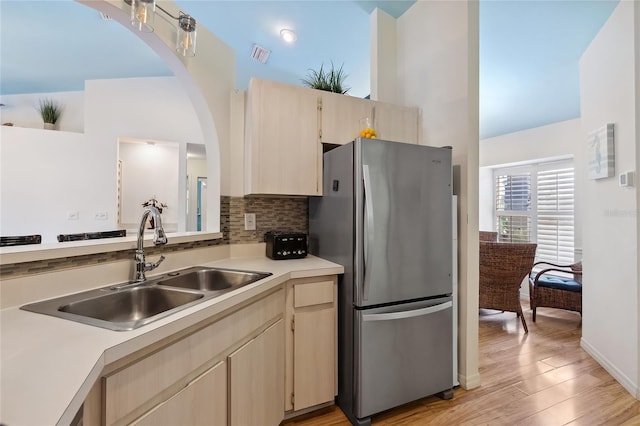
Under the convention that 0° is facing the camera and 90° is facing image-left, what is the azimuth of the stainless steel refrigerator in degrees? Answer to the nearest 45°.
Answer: approximately 315°

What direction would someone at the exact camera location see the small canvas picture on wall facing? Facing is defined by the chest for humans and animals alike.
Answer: facing the viewer and to the left of the viewer

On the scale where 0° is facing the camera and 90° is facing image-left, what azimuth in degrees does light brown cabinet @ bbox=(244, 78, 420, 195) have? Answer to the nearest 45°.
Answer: approximately 315°

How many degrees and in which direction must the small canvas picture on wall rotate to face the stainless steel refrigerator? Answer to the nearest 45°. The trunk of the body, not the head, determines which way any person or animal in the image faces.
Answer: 0° — it already faces it

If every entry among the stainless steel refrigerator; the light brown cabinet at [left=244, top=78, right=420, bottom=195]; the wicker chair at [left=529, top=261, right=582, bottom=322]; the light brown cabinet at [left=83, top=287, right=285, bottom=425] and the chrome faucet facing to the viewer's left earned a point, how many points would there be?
1

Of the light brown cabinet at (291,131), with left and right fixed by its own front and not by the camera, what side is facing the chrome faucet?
right

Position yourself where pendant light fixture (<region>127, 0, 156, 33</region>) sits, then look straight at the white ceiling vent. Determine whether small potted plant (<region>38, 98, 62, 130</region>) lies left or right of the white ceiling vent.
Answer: left

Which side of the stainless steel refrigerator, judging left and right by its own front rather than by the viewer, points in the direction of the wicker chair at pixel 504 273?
left

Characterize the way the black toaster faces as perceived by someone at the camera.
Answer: facing the viewer

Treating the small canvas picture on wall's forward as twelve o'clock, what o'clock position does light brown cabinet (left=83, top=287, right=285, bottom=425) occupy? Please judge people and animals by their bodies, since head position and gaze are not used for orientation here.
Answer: The light brown cabinet is roughly at 11 o'clock from the small canvas picture on wall.
